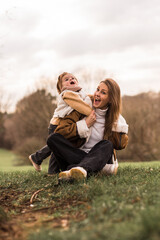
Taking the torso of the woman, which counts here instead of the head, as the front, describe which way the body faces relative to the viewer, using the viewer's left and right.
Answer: facing the viewer and to the left of the viewer

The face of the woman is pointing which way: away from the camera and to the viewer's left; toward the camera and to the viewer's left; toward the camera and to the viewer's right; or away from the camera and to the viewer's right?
toward the camera and to the viewer's left
